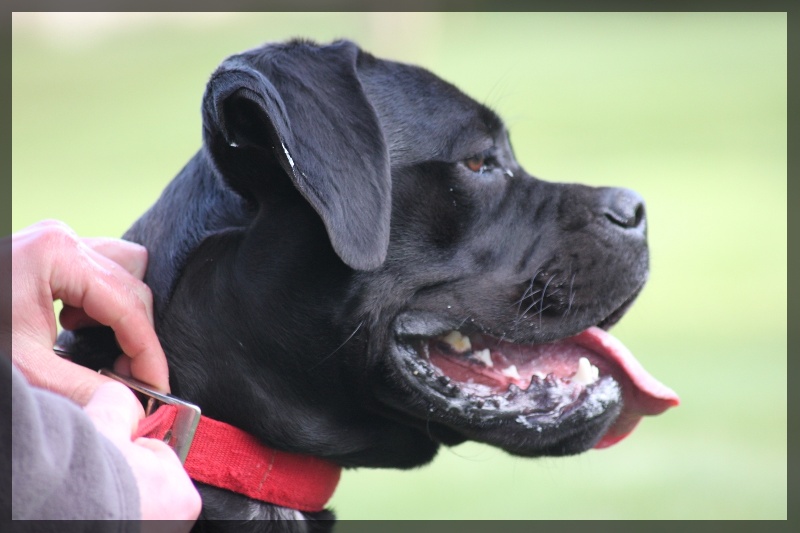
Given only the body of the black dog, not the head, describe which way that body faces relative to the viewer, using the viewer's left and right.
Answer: facing to the right of the viewer
